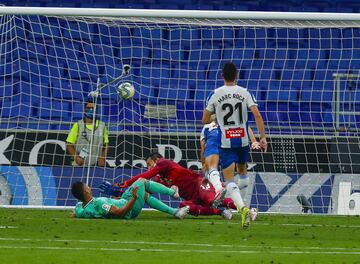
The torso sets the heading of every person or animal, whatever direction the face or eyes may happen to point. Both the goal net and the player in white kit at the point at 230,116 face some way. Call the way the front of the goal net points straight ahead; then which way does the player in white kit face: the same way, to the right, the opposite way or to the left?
the opposite way

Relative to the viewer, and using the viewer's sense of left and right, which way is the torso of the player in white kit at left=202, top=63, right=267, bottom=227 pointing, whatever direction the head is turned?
facing away from the viewer

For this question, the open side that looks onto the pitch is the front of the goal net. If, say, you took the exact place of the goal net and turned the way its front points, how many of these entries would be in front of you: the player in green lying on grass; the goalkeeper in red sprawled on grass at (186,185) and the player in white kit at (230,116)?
3

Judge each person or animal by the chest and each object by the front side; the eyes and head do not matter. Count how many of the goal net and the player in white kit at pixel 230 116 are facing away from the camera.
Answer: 1

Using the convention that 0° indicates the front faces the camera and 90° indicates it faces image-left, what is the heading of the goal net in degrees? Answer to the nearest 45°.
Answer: approximately 0°

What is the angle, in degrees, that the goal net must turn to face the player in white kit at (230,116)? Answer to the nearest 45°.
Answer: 0° — it already faces them
